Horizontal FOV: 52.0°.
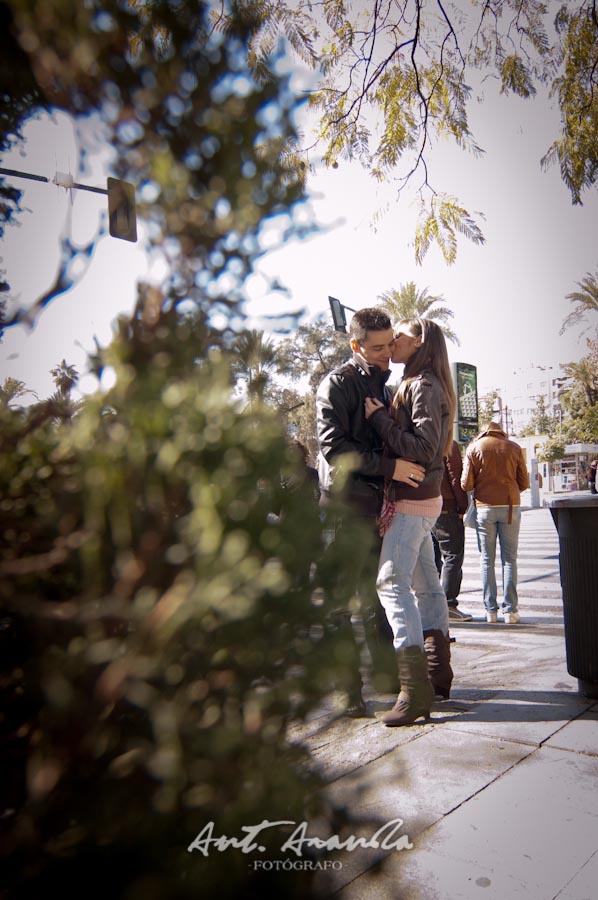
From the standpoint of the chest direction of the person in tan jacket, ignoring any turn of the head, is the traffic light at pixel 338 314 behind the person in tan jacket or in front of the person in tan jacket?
in front

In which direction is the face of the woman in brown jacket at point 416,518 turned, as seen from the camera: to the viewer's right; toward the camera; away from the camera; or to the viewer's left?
to the viewer's left

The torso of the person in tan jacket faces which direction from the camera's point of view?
away from the camera

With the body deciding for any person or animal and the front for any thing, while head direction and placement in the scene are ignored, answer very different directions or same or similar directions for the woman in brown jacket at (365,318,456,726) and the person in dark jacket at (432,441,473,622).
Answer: very different directions

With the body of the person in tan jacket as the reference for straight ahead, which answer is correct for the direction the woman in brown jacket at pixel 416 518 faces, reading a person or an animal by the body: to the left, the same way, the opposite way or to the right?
to the left

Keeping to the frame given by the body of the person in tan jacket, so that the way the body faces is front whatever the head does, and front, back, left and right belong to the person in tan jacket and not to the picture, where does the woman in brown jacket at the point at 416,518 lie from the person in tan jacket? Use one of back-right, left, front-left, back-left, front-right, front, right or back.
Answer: back

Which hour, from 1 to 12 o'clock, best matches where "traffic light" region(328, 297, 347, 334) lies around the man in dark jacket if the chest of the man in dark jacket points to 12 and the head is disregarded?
The traffic light is roughly at 9 o'clock from the man in dark jacket.

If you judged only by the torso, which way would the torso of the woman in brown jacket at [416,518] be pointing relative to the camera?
to the viewer's left

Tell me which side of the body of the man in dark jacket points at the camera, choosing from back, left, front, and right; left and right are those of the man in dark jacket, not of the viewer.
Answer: right
